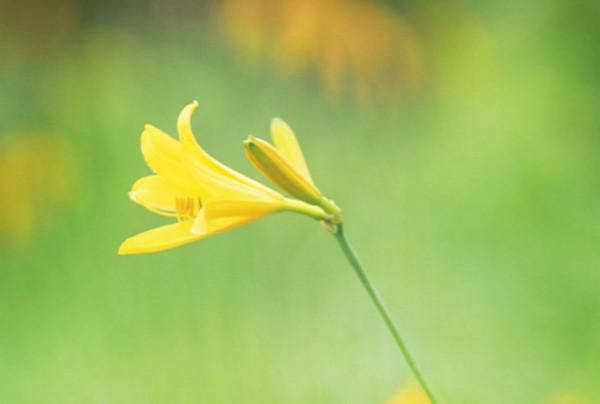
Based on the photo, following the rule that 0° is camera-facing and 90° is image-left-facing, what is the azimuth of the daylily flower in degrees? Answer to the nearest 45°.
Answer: approximately 90°
